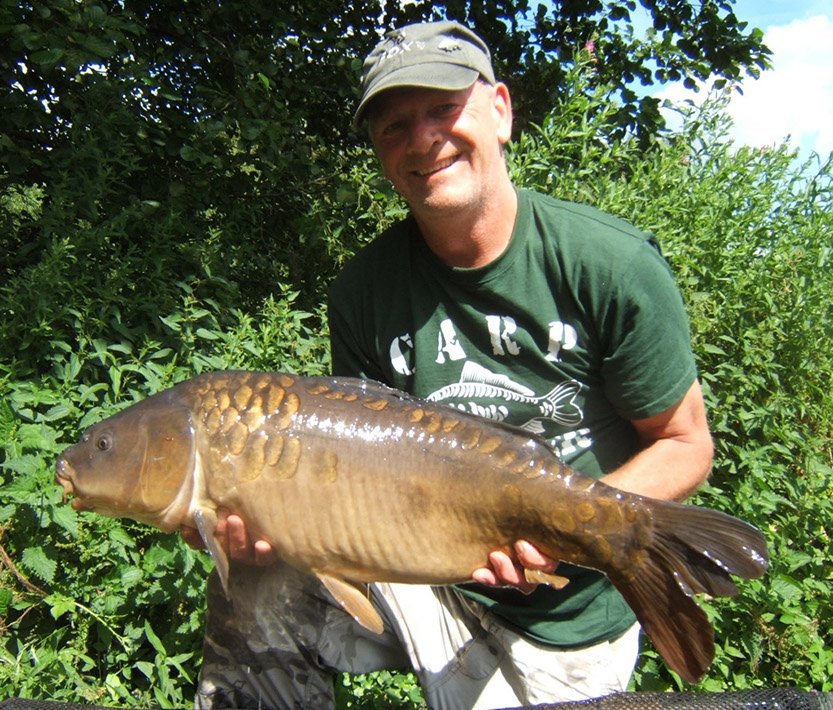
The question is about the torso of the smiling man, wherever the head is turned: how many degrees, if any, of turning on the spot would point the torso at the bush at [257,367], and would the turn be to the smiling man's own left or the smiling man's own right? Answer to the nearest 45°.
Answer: approximately 90° to the smiling man's own right

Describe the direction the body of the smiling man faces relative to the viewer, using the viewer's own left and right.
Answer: facing the viewer and to the left of the viewer

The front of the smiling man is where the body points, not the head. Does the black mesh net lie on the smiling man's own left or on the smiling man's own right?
on the smiling man's own left
